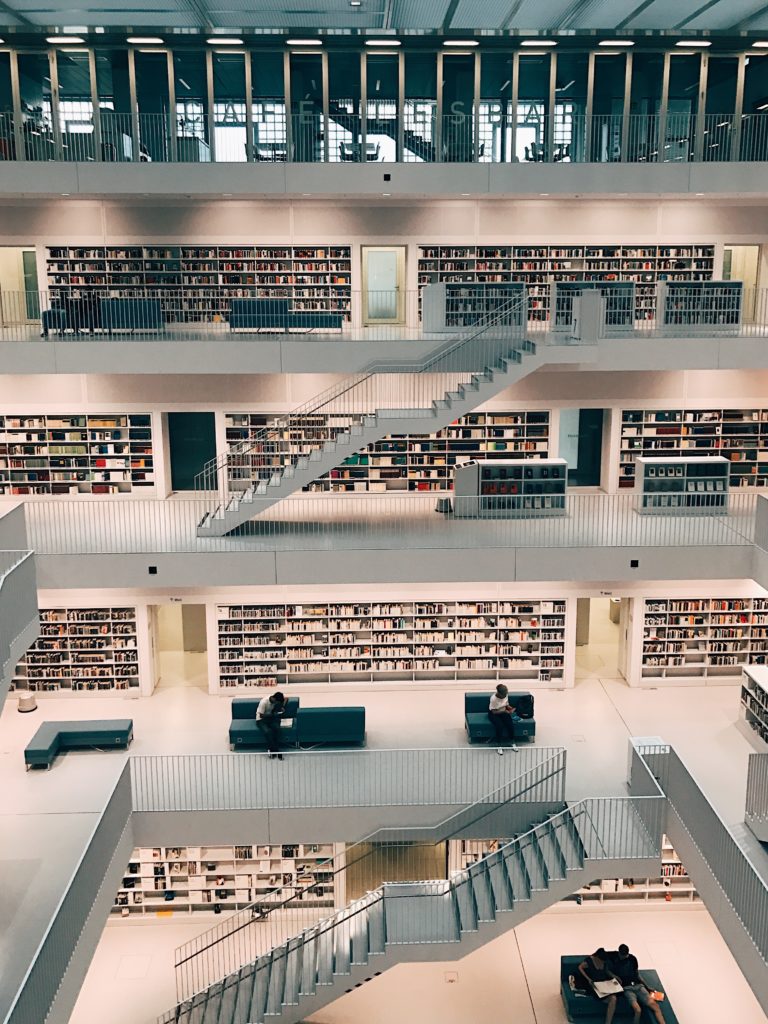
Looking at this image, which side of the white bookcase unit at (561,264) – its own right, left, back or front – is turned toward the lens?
front

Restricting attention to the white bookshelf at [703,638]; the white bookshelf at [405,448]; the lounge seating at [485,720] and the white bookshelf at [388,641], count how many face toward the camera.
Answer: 4

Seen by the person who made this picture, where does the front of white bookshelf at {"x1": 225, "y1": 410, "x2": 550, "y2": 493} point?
facing the viewer

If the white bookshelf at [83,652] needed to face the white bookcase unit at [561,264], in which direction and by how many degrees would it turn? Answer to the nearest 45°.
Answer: approximately 90° to its left

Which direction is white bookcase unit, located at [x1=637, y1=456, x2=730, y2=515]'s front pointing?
toward the camera

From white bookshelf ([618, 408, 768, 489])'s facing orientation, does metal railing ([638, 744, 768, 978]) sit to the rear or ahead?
ahead

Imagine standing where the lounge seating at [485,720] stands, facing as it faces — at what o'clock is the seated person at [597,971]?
The seated person is roughly at 11 o'clock from the lounge seating.

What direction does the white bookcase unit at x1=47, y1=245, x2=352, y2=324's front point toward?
toward the camera

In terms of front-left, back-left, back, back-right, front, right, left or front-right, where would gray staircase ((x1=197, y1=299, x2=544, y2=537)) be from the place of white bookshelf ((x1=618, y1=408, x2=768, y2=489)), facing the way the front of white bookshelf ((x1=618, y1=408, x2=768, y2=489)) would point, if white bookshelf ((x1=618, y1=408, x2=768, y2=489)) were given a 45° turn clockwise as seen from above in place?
front

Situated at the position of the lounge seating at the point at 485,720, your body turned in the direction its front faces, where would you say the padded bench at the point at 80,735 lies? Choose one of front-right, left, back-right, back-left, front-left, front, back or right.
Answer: right
